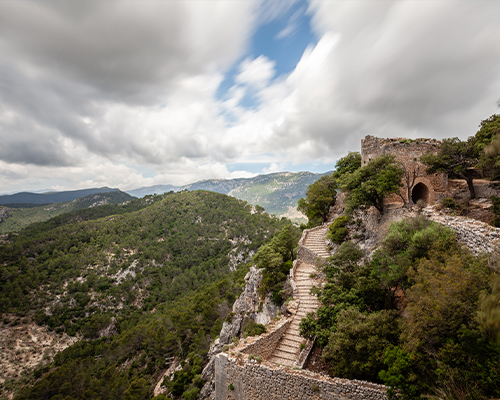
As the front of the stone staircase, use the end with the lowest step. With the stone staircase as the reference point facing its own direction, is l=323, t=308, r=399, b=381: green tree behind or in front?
in front

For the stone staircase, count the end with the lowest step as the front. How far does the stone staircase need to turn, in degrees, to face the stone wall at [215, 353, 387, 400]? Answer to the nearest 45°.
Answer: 0° — it already faces it

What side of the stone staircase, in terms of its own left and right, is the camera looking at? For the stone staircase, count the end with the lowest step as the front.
front
